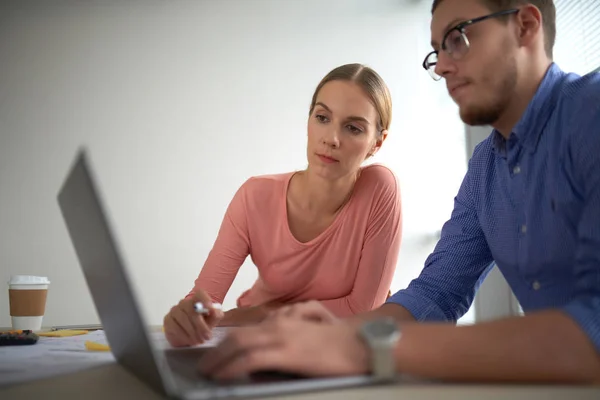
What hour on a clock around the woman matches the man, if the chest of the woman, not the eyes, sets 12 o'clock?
The man is roughly at 10 o'clock from the woman.

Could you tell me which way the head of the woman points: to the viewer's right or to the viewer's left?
to the viewer's left

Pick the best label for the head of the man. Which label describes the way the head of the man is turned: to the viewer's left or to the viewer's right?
to the viewer's left

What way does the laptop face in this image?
to the viewer's right

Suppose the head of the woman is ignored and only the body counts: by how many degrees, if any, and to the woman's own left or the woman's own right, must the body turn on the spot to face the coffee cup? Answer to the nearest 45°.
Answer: approximately 45° to the woman's own right

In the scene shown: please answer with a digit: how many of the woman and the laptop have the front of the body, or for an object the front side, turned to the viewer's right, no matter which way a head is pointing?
1

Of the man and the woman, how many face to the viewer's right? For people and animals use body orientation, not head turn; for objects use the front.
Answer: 0

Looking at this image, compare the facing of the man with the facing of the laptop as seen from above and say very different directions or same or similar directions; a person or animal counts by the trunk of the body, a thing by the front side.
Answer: very different directions

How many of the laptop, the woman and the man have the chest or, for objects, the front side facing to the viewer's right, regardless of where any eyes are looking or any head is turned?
1

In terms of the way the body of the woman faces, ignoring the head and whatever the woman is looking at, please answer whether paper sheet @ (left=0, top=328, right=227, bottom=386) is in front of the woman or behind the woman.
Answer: in front
